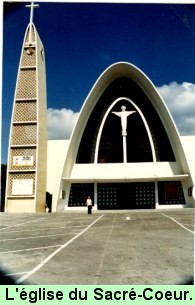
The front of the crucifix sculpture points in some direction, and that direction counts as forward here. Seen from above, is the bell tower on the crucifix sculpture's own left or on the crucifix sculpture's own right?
on the crucifix sculpture's own right

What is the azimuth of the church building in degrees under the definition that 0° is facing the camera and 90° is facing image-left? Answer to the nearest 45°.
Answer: approximately 0°
